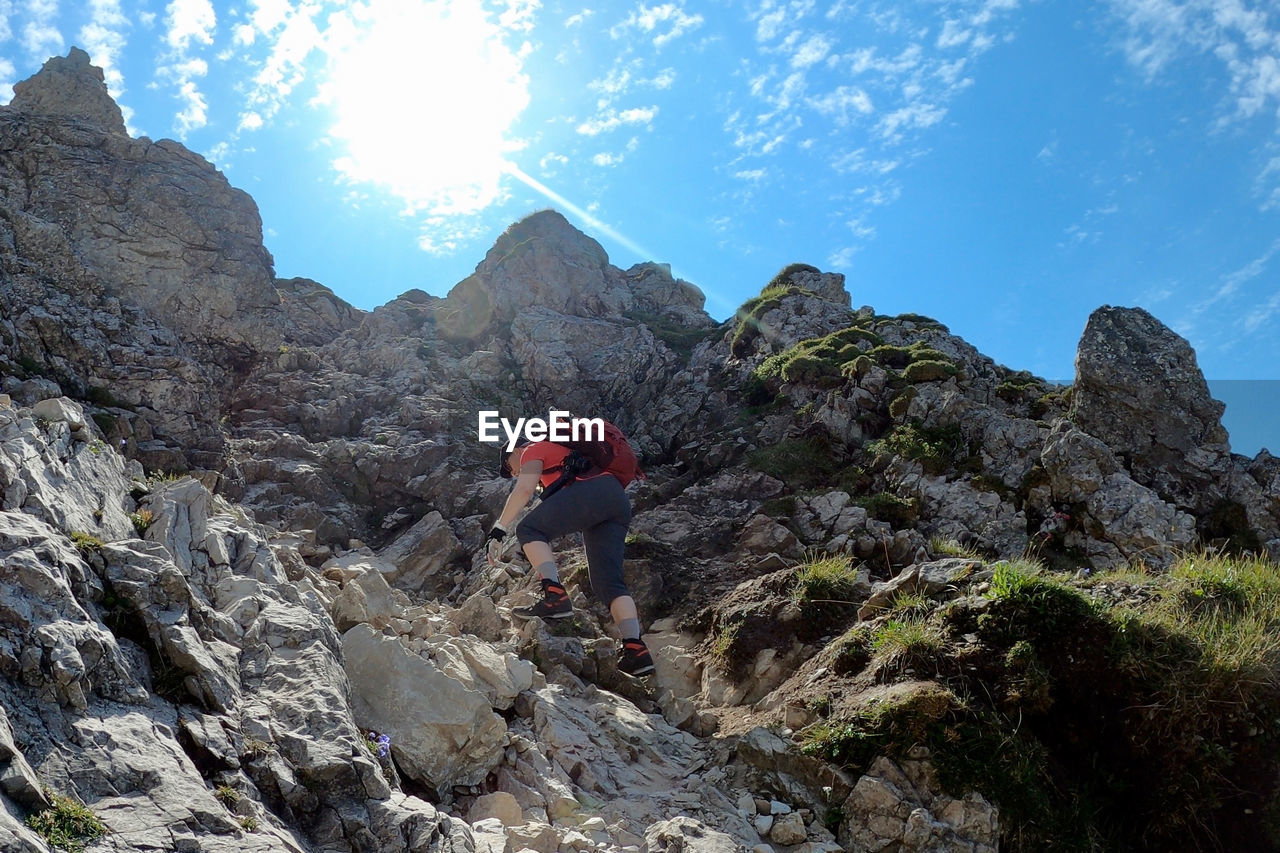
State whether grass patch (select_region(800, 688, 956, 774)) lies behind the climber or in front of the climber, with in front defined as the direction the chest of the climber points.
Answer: behind

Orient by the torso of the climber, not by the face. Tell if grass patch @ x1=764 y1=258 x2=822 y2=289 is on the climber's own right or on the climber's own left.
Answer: on the climber's own right

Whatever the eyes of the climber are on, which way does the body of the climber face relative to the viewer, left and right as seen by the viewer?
facing away from the viewer and to the left of the viewer

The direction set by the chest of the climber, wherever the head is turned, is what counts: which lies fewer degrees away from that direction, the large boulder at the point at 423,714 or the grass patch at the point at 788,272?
the grass patch

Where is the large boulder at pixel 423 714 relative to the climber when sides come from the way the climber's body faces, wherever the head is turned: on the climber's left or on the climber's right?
on the climber's left

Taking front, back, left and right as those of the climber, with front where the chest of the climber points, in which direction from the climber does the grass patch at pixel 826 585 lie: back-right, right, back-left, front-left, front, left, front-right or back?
back-right

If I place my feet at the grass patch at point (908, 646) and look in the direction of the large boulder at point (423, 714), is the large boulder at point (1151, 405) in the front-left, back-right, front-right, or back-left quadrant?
back-right

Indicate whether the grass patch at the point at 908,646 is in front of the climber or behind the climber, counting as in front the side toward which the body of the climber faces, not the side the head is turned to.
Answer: behind

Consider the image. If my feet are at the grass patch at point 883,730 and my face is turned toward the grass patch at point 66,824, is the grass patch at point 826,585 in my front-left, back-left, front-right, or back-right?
back-right
